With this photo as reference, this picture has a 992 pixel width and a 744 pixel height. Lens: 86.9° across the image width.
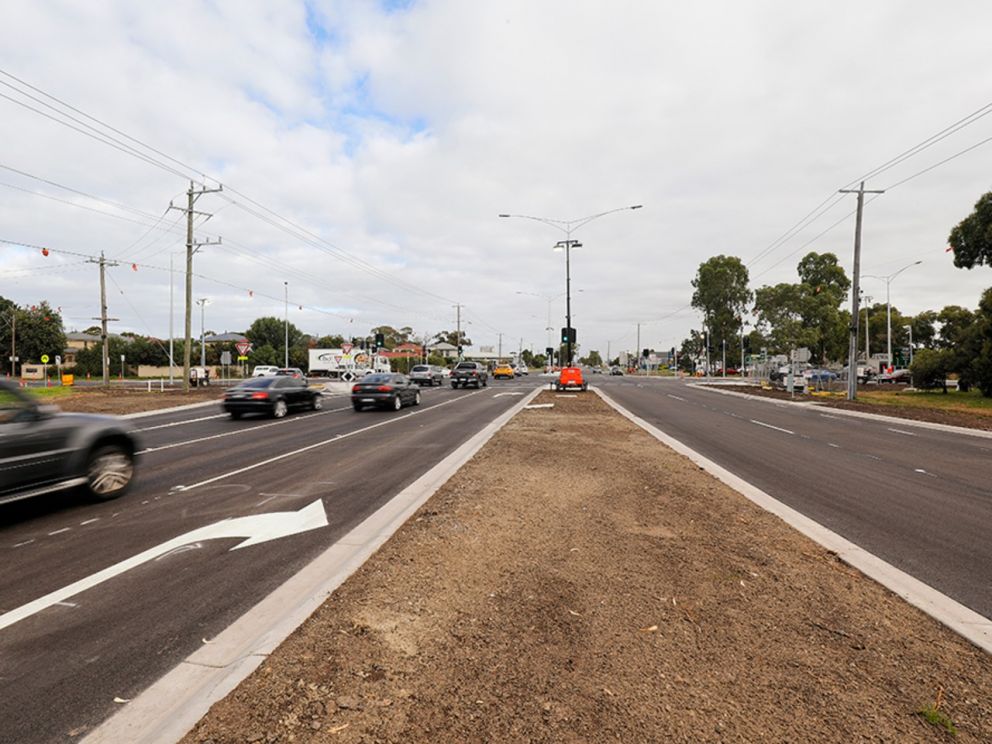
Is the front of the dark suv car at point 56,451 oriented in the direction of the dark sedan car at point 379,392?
yes

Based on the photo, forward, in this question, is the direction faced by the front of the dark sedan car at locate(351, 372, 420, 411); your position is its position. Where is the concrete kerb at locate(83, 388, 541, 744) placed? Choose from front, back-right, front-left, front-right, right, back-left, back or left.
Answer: back-right

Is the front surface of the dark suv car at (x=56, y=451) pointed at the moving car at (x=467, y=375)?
yes

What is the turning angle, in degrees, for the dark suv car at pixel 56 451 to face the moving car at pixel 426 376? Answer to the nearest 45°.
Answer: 0° — it already faces it

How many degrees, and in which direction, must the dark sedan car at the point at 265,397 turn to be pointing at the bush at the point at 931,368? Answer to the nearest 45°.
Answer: approximately 45° to its right

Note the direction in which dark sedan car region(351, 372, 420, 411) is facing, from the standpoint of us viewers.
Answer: facing away from the viewer and to the right of the viewer

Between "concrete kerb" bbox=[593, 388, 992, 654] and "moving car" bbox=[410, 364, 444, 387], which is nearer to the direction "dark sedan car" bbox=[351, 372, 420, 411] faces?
the moving car

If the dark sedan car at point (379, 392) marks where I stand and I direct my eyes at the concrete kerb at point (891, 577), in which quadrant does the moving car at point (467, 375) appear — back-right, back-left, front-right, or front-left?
back-left

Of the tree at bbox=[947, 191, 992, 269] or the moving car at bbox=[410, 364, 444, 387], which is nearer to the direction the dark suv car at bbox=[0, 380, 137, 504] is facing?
the moving car

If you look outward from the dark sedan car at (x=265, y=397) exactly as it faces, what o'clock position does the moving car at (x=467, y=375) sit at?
The moving car is roughly at 12 o'clock from the dark sedan car.

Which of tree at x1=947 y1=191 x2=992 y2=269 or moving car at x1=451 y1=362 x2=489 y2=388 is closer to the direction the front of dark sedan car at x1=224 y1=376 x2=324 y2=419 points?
the moving car
